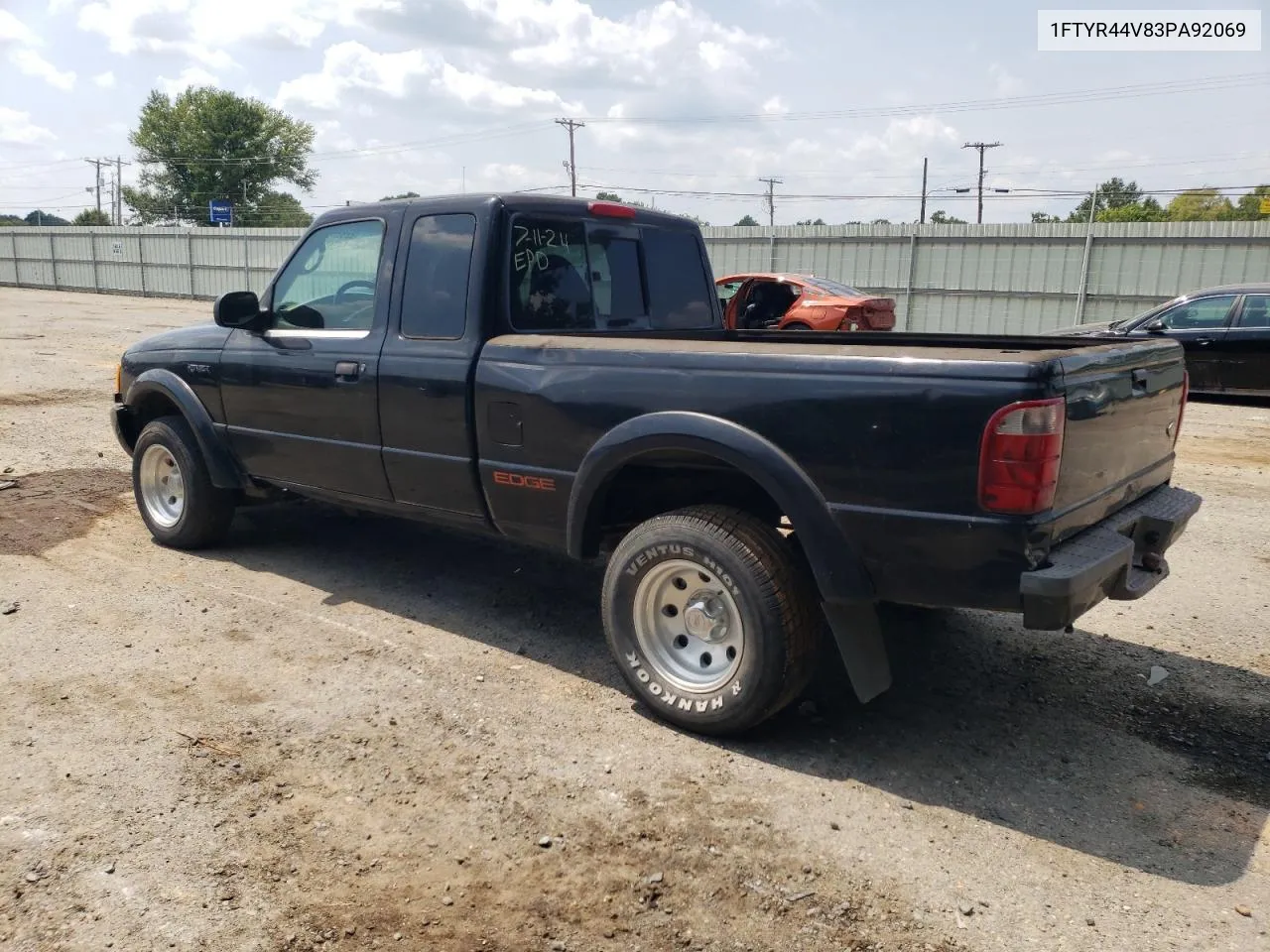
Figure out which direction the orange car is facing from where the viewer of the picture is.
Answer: facing away from the viewer and to the left of the viewer

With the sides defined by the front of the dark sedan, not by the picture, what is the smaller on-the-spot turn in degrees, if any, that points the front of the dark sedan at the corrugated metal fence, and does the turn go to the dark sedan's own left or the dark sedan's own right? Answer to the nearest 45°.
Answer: approximately 45° to the dark sedan's own right

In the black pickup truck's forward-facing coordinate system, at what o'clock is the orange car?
The orange car is roughly at 2 o'clock from the black pickup truck.

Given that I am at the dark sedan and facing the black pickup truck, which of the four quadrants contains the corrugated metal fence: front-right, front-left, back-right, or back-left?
back-right

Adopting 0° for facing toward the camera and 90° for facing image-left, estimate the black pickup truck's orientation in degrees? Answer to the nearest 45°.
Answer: approximately 135°

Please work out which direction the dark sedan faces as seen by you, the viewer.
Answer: facing to the left of the viewer

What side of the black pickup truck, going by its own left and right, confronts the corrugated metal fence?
right
